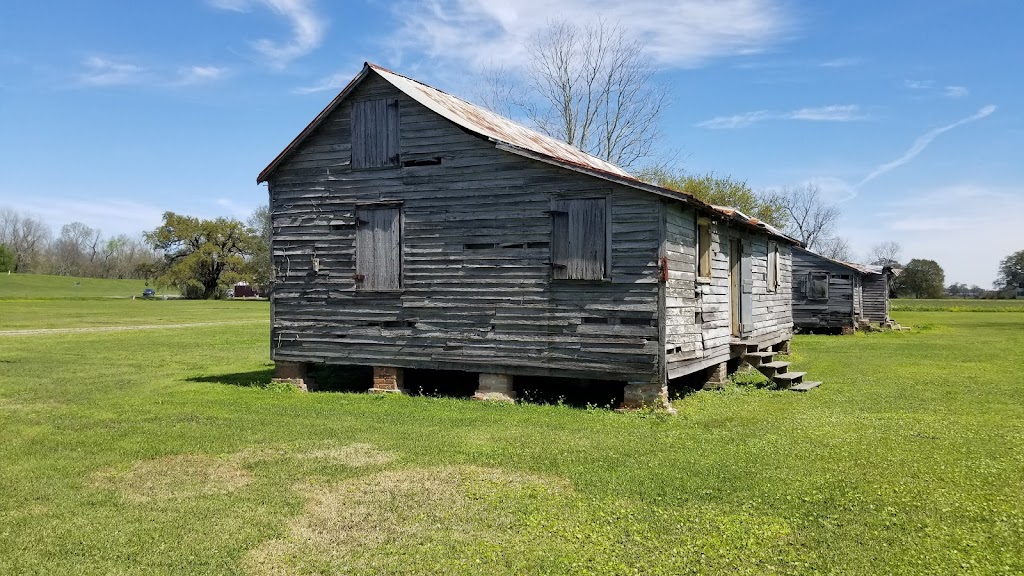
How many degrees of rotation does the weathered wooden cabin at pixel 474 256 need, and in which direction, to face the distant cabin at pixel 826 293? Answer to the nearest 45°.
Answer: approximately 90° to its left

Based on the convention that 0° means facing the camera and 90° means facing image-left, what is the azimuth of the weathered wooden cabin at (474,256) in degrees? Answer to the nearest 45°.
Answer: approximately 315°

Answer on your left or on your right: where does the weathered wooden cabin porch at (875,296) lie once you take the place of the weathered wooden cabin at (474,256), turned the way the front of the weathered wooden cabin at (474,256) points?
on your left
